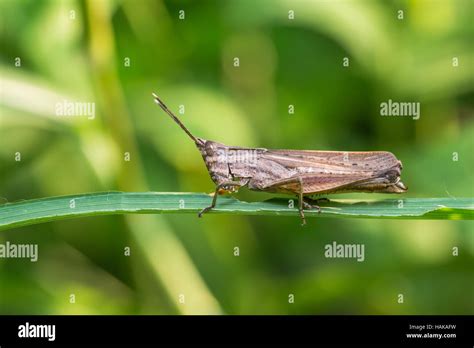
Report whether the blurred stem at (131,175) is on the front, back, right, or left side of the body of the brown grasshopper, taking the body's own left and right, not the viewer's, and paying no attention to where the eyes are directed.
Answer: front

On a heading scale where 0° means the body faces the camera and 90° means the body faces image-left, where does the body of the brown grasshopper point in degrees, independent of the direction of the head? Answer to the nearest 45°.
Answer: approximately 90°
